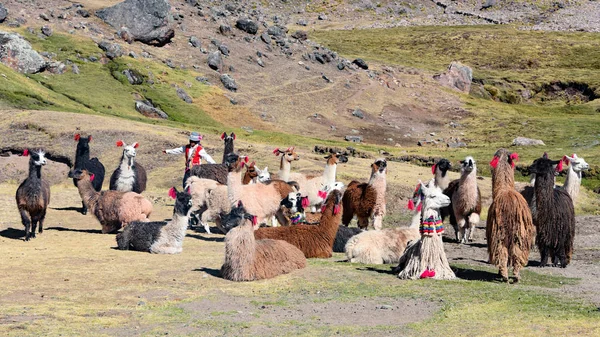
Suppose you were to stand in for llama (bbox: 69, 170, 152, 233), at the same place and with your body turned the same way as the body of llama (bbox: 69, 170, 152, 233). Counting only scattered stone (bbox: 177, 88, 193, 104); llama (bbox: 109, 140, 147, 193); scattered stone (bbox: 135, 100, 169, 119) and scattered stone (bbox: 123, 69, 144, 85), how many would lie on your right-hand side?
4

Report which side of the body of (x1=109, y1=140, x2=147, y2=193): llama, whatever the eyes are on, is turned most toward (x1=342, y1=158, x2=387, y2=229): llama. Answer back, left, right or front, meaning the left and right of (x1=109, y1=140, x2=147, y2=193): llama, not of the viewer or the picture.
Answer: left

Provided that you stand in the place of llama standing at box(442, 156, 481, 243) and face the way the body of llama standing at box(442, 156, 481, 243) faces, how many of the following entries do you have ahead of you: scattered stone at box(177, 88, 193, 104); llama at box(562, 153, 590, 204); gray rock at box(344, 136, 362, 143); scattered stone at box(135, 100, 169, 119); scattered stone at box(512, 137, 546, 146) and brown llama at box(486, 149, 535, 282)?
1

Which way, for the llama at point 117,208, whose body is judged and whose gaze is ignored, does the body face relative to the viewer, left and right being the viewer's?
facing to the left of the viewer

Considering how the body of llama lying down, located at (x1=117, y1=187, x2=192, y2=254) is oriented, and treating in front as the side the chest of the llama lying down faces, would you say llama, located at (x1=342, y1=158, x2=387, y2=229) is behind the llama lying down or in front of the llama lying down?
in front

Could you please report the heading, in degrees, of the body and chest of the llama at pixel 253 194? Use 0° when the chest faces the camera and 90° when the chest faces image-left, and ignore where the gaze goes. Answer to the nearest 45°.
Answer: approximately 90°

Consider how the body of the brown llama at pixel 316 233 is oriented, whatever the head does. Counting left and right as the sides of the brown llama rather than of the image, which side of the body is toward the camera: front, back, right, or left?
right

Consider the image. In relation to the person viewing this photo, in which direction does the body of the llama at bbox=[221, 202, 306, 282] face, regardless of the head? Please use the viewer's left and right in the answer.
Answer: facing the viewer and to the left of the viewer

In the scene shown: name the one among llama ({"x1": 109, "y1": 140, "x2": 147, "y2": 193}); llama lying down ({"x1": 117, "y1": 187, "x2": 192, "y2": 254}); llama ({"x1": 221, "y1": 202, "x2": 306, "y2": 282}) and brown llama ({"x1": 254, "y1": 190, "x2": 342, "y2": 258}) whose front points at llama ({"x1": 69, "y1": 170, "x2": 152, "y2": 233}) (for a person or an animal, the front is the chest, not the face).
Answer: llama ({"x1": 109, "y1": 140, "x2": 147, "y2": 193})

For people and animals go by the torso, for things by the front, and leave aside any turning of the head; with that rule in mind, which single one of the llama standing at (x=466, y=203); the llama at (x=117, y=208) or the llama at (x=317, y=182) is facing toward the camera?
the llama standing

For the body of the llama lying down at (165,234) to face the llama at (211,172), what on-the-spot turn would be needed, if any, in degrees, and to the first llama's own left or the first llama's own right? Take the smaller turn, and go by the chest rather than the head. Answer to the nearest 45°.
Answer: approximately 90° to the first llama's own left

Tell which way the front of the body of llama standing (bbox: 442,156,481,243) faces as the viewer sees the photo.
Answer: toward the camera

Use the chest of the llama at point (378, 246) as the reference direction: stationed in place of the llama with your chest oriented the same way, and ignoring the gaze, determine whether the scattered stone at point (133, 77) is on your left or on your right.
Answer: on your left

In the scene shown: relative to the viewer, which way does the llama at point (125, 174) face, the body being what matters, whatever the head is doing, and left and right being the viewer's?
facing the viewer

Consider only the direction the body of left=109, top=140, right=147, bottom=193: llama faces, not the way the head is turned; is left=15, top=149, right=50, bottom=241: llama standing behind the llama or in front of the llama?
in front

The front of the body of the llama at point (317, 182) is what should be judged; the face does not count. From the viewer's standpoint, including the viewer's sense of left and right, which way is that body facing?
facing to the right of the viewer

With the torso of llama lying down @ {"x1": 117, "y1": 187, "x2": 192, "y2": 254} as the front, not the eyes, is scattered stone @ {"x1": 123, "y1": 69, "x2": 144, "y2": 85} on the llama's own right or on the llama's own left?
on the llama's own left

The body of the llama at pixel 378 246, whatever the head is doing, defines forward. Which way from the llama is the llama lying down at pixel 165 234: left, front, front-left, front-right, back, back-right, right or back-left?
back

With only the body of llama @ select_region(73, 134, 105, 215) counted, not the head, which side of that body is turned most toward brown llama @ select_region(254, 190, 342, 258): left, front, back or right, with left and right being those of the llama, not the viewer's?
left
